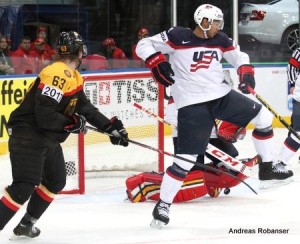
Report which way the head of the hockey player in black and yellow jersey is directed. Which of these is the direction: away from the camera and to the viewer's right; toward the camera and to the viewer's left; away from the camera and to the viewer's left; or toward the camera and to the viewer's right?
away from the camera and to the viewer's right

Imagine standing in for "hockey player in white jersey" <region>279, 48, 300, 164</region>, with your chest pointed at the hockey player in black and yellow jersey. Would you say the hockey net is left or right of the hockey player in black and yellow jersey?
right

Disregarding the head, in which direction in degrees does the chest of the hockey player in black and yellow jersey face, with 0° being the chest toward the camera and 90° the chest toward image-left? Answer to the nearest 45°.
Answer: approximately 270°

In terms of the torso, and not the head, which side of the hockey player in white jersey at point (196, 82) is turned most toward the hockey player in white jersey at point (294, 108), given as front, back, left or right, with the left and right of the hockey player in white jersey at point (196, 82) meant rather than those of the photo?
left

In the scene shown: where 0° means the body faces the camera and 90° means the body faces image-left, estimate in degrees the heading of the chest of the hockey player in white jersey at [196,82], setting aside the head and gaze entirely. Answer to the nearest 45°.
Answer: approximately 315°

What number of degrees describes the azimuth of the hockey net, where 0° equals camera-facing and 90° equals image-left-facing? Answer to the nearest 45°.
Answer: approximately 315°

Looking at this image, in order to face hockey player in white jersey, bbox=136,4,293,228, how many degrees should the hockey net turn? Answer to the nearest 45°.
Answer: approximately 45° to its right
